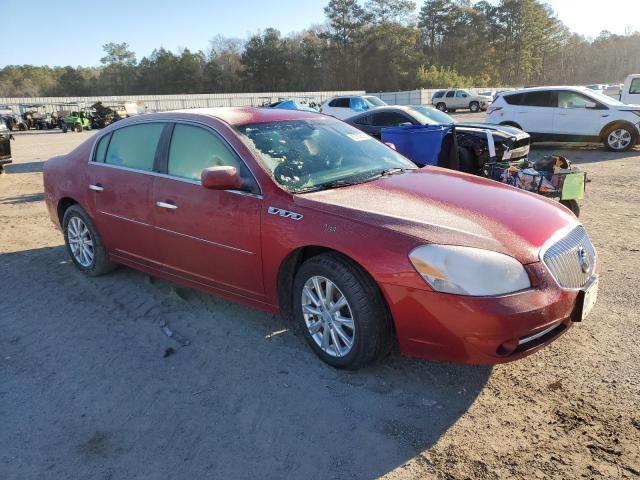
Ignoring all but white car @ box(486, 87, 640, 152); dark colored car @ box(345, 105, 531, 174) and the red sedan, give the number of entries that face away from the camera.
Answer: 0

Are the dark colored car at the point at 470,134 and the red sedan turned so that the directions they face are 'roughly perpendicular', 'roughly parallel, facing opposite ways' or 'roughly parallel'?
roughly parallel

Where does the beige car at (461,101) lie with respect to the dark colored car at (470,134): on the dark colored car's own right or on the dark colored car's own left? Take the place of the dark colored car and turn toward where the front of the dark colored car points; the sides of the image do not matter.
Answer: on the dark colored car's own left

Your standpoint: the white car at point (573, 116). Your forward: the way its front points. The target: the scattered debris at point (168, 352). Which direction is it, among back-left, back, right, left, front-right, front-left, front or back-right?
right

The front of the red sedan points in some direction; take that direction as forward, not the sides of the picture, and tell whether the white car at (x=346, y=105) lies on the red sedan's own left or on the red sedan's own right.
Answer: on the red sedan's own left

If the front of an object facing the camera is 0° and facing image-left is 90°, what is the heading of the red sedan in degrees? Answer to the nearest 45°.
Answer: approximately 315°

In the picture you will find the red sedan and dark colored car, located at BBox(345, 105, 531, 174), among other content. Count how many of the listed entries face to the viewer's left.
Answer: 0

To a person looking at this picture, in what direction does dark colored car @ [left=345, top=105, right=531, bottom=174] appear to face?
facing the viewer and to the right of the viewer

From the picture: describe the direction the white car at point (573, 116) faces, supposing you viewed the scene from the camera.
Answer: facing to the right of the viewer

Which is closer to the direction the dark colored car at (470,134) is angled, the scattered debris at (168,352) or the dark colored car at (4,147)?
the scattered debris
